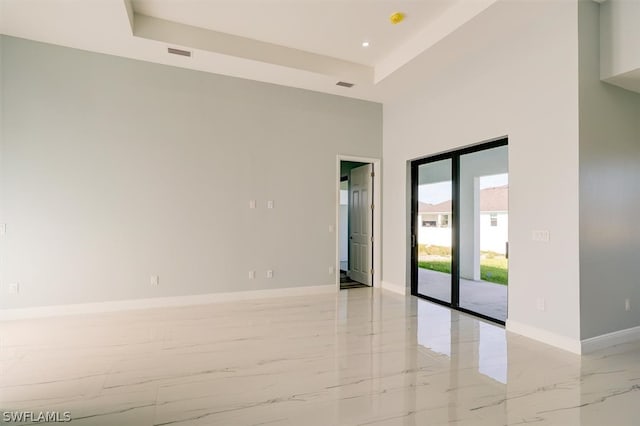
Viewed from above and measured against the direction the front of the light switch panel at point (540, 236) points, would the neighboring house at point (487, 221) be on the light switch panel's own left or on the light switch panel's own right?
on the light switch panel's own right

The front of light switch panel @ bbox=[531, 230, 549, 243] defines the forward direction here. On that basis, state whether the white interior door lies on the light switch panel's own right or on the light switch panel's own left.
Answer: on the light switch panel's own right

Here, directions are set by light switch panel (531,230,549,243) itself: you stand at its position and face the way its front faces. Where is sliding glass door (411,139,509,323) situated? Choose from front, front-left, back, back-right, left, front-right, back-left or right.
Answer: right

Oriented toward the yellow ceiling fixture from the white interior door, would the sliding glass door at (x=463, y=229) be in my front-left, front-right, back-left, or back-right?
front-left
